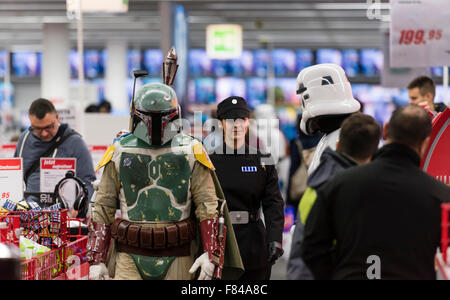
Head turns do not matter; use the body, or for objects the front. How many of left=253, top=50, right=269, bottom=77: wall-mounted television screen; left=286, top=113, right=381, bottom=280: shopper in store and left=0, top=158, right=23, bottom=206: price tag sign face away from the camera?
1

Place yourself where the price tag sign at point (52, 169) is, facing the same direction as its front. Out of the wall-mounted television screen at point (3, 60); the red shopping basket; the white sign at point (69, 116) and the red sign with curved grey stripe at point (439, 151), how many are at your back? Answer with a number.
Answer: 2

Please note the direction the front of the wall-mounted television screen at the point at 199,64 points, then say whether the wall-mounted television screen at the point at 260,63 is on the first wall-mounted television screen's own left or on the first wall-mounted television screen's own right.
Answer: on the first wall-mounted television screen's own left

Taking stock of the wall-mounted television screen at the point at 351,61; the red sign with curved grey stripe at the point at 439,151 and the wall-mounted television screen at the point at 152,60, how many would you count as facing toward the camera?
3

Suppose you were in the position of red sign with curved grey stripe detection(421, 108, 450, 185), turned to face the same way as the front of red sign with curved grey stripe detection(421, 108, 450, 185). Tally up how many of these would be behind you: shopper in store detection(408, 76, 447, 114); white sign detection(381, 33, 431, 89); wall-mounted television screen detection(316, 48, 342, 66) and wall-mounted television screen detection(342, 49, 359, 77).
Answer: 4

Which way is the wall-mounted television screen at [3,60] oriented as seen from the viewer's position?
toward the camera

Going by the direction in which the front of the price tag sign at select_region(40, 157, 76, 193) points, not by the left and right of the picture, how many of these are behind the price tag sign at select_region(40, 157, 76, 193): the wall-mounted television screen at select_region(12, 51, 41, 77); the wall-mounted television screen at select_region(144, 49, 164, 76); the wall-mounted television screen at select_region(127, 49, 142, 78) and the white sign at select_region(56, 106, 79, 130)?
4

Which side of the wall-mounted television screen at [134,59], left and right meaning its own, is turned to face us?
front

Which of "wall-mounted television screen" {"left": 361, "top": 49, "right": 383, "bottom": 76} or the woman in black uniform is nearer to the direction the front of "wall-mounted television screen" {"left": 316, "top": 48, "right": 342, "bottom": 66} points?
the woman in black uniform

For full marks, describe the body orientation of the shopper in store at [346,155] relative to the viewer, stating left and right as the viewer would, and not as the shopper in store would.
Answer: facing away from the viewer

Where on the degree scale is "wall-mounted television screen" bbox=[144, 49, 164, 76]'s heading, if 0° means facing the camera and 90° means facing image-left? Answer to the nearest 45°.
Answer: approximately 0°

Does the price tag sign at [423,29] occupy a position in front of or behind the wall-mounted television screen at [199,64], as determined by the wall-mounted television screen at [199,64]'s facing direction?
in front

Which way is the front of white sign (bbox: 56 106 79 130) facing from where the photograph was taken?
facing the viewer
